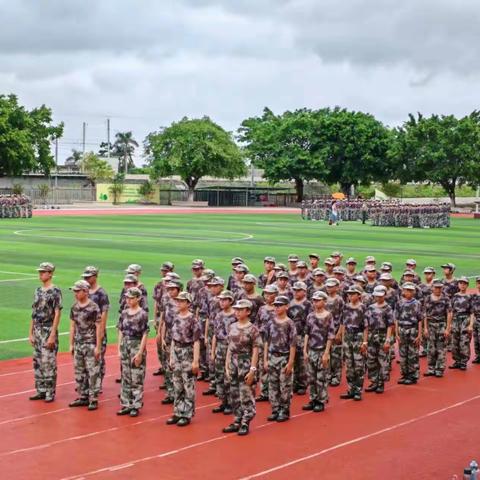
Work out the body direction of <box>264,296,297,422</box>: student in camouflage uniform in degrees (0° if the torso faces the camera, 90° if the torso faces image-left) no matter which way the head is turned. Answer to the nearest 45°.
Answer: approximately 45°

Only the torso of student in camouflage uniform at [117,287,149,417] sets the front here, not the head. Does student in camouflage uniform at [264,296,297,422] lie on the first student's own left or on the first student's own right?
on the first student's own left

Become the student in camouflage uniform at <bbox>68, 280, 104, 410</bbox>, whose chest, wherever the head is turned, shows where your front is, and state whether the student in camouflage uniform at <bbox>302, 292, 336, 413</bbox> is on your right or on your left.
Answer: on your left

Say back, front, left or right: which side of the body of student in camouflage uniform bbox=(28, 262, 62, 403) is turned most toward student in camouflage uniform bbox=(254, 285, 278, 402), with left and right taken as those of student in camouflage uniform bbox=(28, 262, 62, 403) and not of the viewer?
left

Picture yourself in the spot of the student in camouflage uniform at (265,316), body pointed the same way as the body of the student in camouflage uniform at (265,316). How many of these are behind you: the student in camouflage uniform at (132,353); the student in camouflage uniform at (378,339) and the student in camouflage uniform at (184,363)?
1

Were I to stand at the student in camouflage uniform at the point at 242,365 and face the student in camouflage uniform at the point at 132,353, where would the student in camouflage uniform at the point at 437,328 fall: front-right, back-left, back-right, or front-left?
back-right
